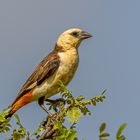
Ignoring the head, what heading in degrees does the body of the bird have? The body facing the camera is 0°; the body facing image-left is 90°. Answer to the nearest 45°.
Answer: approximately 270°
